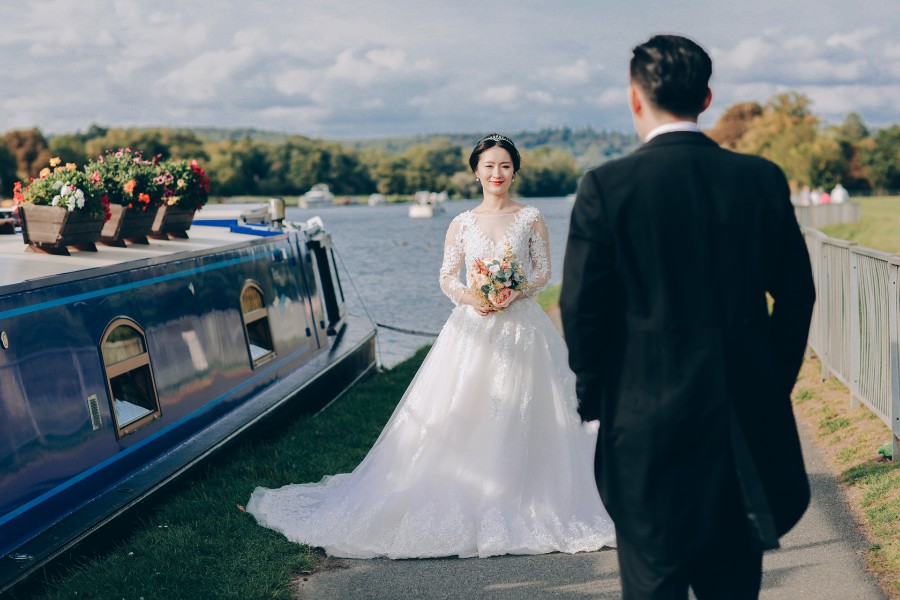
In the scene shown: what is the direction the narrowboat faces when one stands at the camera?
facing away from the viewer and to the right of the viewer

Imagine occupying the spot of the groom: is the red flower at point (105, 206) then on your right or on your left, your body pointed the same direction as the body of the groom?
on your left

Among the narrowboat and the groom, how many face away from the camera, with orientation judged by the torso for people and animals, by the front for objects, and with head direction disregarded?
1

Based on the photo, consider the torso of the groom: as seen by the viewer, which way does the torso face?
away from the camera

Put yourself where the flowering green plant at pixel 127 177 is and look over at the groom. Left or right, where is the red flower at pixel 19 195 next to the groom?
right

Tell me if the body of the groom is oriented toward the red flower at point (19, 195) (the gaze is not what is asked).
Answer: no

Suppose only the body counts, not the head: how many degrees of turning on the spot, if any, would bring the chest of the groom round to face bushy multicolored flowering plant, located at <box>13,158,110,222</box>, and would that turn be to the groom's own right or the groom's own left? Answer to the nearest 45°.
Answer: approximately 45° to the groom's own left

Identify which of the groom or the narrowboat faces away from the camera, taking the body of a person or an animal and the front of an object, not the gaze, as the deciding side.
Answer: the groom

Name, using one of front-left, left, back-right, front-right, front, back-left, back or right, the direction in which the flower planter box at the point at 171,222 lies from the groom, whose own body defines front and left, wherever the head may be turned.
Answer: front-left

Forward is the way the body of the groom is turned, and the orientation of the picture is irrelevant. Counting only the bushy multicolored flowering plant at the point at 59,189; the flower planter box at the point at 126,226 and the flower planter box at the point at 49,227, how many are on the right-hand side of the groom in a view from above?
0
